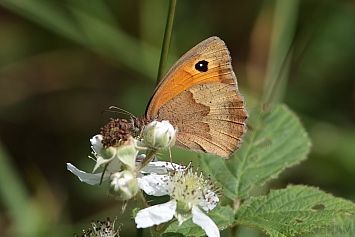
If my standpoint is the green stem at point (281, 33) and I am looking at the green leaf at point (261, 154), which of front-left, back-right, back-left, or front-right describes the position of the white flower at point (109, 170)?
front-right

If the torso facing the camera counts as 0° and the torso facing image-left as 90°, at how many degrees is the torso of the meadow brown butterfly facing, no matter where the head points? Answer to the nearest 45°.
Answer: approximately 90°

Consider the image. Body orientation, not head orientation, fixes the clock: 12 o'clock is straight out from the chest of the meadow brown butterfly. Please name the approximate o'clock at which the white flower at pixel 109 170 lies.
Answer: The white flower is roughly at 12 o'clock from the meadow brown butterfly.

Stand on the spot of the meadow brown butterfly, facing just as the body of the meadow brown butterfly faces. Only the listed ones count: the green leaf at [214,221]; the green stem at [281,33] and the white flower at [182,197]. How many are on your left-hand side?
2

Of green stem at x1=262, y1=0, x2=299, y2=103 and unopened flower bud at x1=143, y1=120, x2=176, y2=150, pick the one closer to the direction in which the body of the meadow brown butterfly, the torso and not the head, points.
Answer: the unopened flower bud

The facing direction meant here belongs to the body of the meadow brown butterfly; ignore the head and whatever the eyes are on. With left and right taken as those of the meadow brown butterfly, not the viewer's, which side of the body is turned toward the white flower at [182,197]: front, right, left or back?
left

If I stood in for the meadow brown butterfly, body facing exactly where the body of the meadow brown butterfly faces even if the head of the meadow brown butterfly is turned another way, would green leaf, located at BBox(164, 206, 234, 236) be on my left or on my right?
on my left

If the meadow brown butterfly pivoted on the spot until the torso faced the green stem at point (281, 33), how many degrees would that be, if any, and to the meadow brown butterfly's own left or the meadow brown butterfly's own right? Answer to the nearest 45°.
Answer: approximately 90° to the meadow brown butterfly's own right
